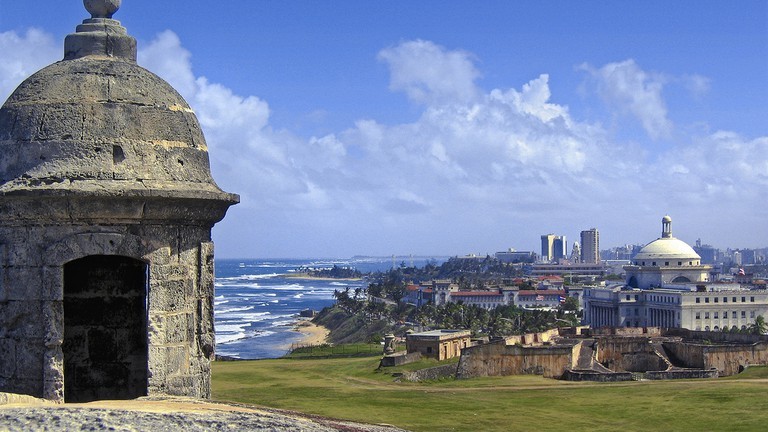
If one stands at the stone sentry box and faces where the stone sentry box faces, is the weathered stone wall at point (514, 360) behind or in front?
behind

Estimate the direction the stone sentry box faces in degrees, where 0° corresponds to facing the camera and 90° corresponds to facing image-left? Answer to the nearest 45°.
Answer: approximately 0°

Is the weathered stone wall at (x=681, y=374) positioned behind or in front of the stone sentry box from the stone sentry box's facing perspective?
behind

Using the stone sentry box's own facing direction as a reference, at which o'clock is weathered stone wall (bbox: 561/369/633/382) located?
The weathered stone wall is roughly at 7 o'clock from the stone sentry box.

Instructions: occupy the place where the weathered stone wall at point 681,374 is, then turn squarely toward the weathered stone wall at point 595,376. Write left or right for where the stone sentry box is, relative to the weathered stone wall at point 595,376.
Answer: left
